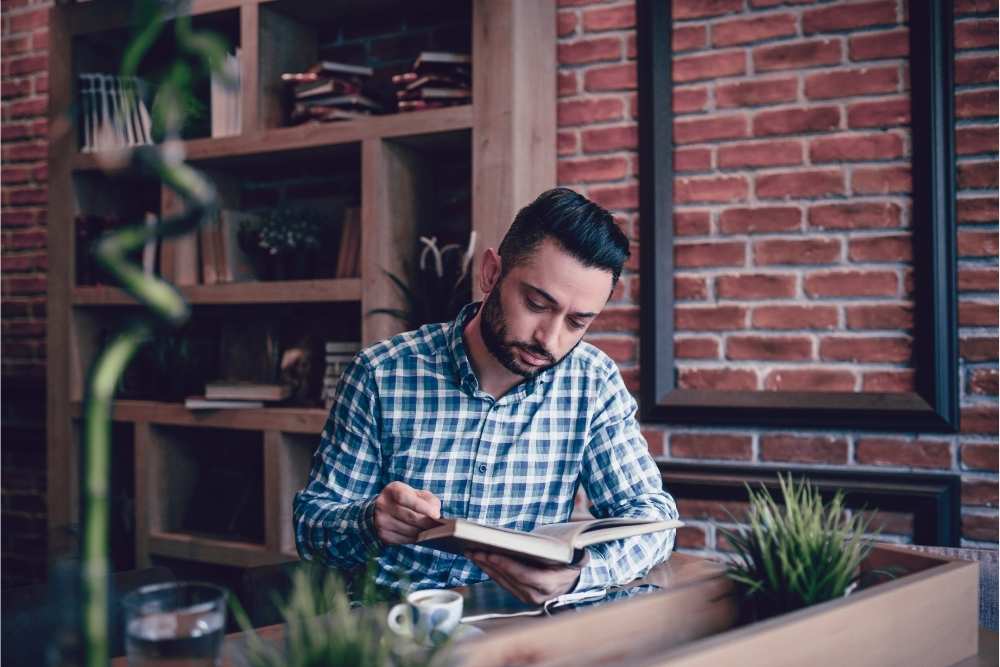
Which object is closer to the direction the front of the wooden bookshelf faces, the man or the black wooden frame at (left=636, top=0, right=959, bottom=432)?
the man

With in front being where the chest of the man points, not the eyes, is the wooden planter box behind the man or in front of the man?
in front

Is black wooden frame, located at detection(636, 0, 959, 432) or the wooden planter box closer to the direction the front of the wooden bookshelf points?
the wooden planter box

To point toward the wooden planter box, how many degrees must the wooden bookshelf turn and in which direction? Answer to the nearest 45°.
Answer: approximately 45° to its left

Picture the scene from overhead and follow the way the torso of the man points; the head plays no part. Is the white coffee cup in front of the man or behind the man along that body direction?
in front

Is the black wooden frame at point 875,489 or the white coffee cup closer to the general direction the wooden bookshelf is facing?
the white coffee cup

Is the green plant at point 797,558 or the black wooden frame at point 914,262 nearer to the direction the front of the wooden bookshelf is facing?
the green plant

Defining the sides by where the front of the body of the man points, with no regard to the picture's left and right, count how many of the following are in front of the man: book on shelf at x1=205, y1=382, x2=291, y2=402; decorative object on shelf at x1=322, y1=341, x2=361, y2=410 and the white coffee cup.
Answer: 1

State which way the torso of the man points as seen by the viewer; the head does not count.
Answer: toward the camera

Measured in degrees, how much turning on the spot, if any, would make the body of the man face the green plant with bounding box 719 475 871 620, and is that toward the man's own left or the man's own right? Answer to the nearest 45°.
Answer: approximately 45° to the man's own left

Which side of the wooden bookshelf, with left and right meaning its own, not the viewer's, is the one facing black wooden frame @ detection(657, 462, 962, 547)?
left

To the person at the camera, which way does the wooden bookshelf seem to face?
facing the viewer and to the left of the viewer

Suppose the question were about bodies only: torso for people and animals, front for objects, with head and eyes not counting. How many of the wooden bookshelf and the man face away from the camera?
0

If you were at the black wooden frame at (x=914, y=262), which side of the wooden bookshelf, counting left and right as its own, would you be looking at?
left

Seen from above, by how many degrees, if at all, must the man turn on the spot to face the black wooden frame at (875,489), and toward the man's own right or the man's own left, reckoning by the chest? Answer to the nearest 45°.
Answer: approximately 135° to the man's own left
